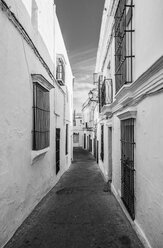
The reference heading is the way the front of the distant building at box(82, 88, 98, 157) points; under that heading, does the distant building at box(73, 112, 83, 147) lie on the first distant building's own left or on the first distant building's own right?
on the first distant building's own right

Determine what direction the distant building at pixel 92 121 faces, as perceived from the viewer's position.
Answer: facing the viewer and to the left of the viewer

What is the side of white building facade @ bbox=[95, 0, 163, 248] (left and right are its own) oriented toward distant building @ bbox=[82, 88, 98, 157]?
right

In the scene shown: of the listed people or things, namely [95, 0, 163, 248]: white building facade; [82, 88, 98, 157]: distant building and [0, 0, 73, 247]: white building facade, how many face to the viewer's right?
1

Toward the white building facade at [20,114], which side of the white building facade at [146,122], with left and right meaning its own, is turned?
front

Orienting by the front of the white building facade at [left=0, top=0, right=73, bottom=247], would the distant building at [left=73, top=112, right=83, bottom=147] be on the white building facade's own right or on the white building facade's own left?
on the white building facade's own left

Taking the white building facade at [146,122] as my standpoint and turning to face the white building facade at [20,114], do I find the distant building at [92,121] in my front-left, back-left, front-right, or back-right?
front-right

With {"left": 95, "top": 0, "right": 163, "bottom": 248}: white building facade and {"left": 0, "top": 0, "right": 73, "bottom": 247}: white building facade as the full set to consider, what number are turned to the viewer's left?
1

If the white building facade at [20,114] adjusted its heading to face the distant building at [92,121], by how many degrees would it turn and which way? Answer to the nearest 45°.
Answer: approximately 90° to its left

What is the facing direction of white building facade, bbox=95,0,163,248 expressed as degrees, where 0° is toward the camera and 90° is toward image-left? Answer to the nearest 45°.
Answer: approximately 90°

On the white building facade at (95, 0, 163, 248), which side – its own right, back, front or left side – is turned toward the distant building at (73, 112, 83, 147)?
right

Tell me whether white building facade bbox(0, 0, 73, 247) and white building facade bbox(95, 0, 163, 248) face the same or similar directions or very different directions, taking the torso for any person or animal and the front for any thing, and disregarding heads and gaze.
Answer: very different directions

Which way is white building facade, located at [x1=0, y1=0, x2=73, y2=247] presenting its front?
to the viewer's right
